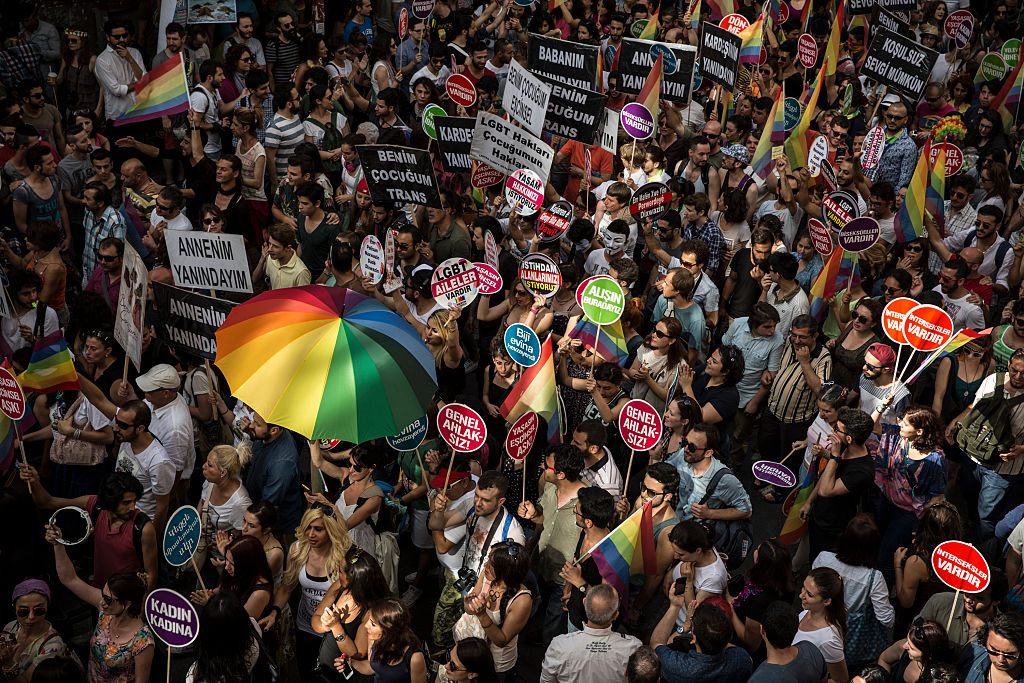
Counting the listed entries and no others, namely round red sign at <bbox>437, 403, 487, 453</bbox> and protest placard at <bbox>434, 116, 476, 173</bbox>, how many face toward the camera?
2

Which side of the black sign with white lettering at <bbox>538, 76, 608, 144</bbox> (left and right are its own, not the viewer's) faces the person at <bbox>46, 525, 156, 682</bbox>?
front

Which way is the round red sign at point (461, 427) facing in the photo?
toward the camera

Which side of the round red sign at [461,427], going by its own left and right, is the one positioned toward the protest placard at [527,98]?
back

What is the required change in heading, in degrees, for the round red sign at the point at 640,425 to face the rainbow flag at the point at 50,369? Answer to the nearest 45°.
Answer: approximately 90° to its right

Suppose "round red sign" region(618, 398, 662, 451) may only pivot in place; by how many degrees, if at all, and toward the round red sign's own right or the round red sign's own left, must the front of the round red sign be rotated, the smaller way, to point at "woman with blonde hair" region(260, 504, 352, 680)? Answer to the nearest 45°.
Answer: approximately 45° to the round red sign's own right

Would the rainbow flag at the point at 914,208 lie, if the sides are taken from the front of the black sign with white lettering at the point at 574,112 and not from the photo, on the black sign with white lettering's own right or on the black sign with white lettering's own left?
on the black sign with white lettering's own left

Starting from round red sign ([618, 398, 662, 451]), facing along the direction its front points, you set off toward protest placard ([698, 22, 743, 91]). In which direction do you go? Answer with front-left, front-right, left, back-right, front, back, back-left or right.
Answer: back

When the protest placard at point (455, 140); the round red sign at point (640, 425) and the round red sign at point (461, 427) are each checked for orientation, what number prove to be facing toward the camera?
3

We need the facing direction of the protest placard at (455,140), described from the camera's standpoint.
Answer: facing the viewer

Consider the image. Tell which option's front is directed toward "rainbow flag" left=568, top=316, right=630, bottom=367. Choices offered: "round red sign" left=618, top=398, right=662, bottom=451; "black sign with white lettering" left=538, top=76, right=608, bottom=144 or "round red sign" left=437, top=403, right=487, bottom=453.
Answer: the black sign with white lettering

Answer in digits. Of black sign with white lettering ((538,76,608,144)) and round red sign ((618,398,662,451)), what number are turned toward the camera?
2
